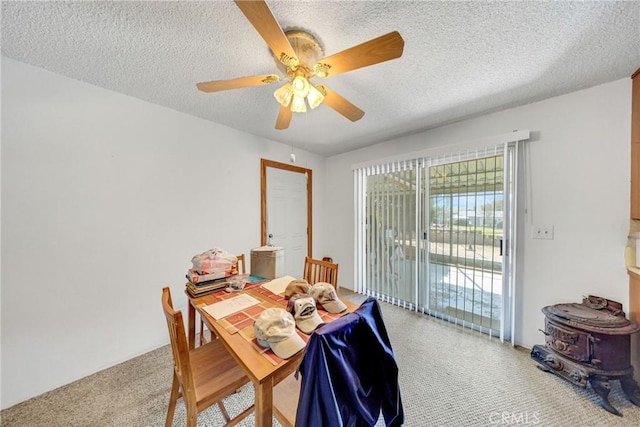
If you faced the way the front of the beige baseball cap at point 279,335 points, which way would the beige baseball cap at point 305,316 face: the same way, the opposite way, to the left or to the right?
the same way

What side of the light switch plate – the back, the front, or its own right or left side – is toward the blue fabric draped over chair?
front

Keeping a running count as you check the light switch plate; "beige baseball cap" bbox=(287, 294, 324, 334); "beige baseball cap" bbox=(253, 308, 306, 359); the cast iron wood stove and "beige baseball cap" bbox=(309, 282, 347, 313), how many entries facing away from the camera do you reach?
0

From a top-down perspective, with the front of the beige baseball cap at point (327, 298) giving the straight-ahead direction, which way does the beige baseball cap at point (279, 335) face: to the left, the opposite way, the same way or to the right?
the same way

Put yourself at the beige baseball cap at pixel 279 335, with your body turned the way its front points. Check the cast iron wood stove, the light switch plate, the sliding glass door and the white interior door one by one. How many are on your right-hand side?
0

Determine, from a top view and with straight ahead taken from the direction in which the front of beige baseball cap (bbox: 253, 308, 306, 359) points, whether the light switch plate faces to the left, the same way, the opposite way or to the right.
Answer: to the right

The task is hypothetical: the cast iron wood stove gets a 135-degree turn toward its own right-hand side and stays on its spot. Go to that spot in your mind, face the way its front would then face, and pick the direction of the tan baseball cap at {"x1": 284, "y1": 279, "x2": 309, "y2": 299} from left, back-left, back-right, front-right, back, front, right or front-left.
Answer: back-left

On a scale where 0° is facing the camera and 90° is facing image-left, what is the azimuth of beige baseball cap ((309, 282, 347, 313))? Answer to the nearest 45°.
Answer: approximately 315°

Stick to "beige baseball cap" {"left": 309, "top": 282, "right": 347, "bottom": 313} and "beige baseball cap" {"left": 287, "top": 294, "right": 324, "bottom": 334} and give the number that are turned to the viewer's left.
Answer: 0

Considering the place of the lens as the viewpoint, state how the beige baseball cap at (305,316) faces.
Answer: facing the viewer and to the right of the viewer

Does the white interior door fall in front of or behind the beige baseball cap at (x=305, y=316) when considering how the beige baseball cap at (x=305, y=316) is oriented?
behind

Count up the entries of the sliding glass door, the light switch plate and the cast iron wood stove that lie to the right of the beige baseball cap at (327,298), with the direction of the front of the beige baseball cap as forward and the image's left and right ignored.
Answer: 0

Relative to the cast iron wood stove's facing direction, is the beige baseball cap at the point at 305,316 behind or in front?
in front

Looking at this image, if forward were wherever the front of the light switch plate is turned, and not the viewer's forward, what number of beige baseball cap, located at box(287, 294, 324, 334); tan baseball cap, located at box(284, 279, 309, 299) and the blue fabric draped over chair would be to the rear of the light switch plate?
0

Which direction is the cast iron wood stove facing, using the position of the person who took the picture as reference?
facing the viewer and to the left of the viewer

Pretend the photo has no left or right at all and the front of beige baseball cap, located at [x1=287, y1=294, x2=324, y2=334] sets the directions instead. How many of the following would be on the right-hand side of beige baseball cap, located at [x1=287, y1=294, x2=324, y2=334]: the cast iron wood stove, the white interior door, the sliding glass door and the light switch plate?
0

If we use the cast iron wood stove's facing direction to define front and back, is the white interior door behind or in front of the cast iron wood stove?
in front

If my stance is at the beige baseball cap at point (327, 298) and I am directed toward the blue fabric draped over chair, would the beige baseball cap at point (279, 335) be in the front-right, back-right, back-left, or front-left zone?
front-right
